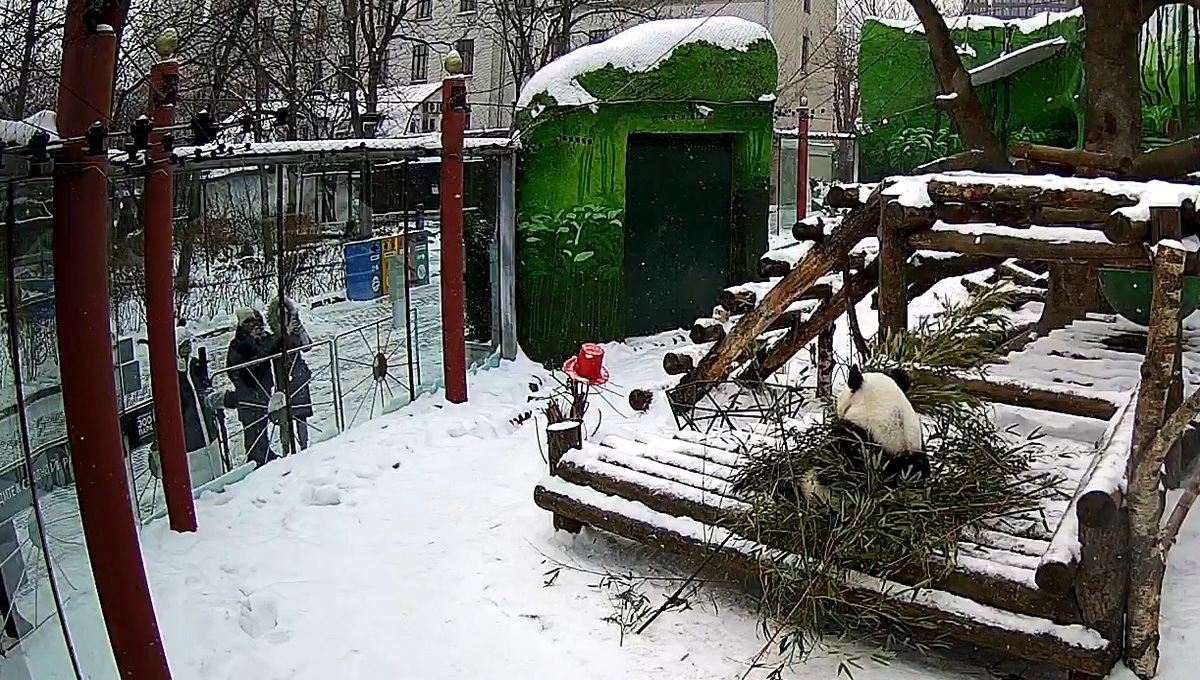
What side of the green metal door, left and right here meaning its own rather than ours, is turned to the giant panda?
front

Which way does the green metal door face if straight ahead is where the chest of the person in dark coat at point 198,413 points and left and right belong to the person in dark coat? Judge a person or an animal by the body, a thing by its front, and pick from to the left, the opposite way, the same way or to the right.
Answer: to the right

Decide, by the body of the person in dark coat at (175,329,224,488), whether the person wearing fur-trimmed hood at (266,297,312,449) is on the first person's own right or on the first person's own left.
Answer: on the first person's own left

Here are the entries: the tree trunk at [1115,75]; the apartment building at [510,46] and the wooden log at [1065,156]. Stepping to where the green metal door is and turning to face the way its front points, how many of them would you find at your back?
1

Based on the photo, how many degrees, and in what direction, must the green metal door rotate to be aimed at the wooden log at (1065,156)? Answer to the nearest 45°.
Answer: approximately 45° to its left

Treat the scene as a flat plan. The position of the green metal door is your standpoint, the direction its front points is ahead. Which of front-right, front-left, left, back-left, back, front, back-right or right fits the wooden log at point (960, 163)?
front-left

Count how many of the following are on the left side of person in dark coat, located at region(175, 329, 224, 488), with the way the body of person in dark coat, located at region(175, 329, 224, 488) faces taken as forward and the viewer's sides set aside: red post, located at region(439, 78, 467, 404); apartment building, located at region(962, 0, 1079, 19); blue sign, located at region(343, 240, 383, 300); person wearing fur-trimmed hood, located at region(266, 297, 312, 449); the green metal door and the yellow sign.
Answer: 6

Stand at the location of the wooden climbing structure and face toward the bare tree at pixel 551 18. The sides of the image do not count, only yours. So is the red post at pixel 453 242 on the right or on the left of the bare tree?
left

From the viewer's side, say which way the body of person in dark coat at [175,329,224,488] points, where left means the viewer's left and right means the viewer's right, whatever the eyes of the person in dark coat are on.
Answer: facing the viewer and to the right of the viewer

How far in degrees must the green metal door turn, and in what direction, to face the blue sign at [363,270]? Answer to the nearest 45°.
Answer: approximately 45° to its right

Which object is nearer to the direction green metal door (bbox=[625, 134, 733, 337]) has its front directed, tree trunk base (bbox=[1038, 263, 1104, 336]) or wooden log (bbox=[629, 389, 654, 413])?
the wooden log

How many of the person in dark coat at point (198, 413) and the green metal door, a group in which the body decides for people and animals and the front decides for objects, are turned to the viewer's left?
0

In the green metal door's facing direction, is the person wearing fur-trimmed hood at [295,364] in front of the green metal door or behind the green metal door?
in front

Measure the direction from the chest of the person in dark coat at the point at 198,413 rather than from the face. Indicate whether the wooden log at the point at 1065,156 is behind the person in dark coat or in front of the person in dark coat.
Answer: in front
